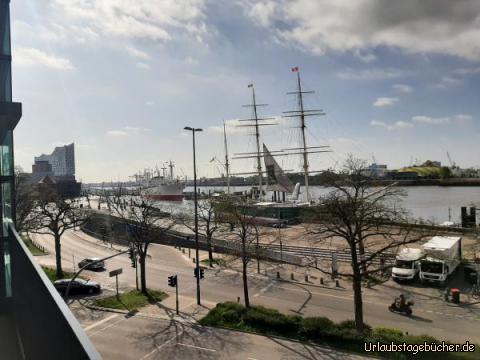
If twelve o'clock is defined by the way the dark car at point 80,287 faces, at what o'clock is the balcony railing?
The balcony railing is roughly at 3 o'clock from the dark car.

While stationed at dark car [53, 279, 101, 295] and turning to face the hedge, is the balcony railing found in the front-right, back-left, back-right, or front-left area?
front-right

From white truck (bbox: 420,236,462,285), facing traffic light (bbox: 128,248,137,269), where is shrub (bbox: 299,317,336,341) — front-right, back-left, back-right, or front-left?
front-left

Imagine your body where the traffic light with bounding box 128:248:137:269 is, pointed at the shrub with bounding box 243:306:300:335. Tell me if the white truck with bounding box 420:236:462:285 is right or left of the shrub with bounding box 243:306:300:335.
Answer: left
